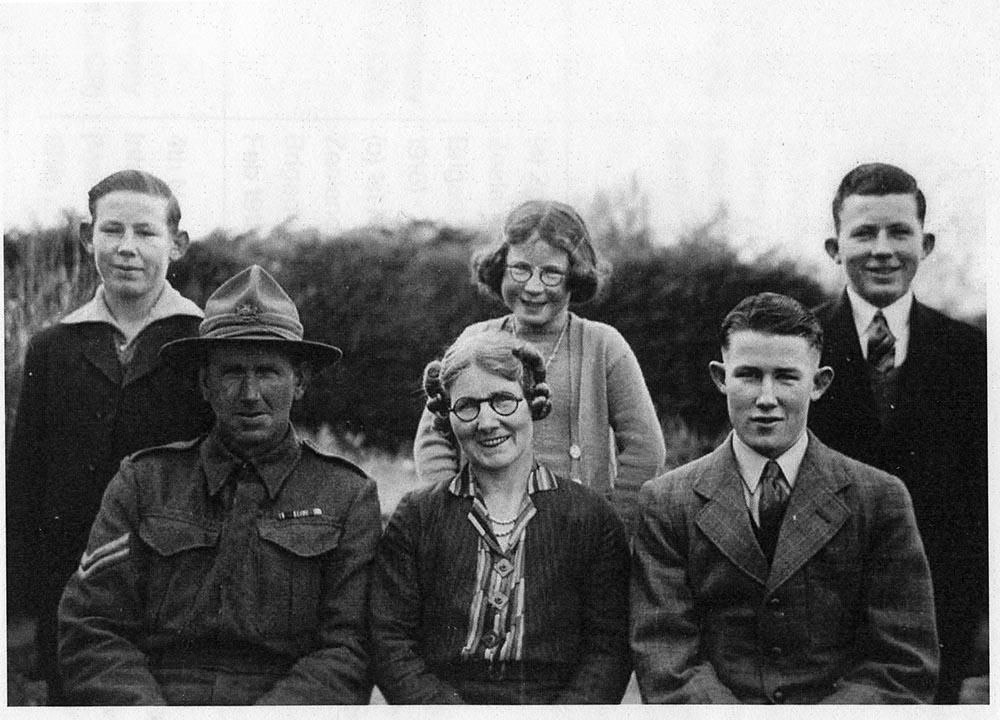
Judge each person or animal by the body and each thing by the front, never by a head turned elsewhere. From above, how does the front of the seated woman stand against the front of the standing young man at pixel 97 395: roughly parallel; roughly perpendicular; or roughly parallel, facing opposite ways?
roughly parallel

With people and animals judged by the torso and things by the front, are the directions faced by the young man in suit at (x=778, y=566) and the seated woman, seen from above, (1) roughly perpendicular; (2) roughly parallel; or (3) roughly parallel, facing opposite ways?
roughly parallel

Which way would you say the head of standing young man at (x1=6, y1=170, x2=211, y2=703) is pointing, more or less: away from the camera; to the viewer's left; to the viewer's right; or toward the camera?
toward the camera

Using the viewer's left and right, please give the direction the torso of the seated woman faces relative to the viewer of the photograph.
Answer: facing the viewer

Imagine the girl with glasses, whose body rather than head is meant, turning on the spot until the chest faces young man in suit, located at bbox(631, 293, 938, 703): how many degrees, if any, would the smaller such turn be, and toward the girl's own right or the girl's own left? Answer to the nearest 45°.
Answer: approximately 90° to the girl's own left

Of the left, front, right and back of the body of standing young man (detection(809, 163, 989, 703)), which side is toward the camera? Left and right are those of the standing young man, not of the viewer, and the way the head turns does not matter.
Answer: front

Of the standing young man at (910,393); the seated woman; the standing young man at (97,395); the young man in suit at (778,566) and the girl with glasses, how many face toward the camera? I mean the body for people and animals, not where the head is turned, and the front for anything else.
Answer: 5

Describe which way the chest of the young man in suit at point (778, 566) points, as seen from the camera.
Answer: toward the camera

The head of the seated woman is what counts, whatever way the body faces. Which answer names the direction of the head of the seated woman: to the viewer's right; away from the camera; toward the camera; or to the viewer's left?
toward the camera

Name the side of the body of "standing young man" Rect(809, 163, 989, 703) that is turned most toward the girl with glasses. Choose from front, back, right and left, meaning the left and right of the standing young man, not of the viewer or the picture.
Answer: right

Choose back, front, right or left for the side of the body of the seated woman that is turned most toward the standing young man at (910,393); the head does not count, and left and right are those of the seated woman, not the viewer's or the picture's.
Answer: left

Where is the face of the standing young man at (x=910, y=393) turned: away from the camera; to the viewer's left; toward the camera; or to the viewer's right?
toward the camera

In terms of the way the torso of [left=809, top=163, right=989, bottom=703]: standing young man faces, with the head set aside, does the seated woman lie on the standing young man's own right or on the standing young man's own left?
on the standing young man's own right
